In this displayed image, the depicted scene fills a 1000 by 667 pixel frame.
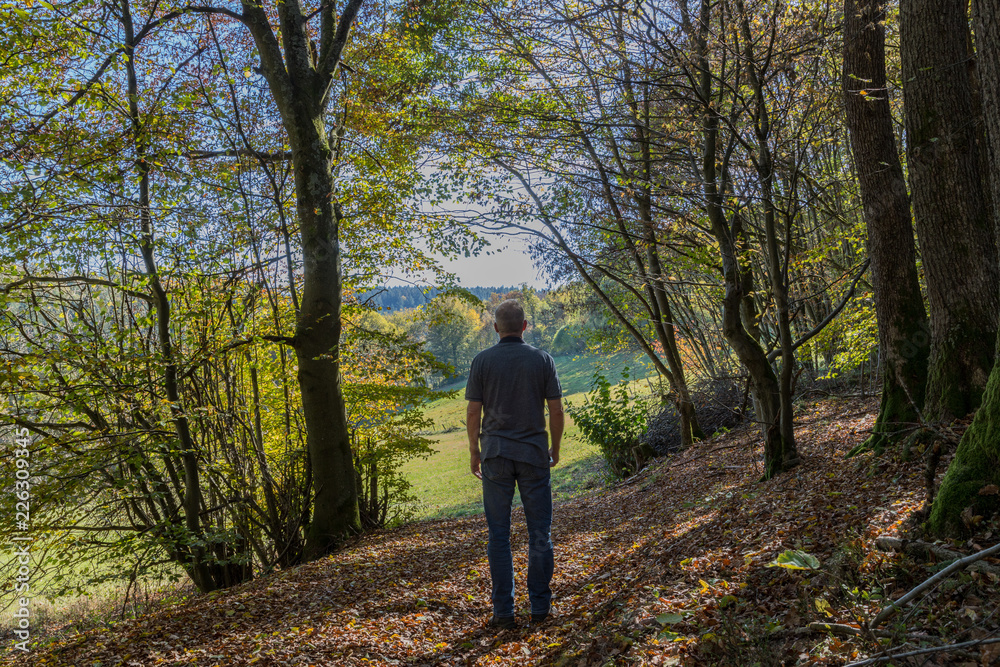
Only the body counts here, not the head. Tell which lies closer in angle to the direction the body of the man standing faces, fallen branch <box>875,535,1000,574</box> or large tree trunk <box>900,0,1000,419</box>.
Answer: the large tree trunk

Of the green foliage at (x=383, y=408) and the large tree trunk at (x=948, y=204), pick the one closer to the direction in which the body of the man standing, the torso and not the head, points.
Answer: the green foliage

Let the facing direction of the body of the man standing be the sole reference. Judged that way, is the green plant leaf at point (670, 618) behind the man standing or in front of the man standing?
behind

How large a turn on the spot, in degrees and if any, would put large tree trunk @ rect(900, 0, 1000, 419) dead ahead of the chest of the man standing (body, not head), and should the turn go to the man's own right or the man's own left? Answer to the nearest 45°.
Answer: approximately 90° to the man's own right

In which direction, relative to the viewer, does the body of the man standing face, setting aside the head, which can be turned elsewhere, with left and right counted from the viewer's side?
facing away from the viewer

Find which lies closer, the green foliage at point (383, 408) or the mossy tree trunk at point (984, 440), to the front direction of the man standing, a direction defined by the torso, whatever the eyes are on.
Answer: the green foliage

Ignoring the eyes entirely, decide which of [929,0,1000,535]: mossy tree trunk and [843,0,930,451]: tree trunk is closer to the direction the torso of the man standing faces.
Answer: the tree trunk

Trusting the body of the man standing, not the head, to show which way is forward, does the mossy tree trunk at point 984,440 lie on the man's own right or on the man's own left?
on the man's own right

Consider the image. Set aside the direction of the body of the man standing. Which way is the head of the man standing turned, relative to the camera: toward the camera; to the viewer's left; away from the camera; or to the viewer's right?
away from the camera

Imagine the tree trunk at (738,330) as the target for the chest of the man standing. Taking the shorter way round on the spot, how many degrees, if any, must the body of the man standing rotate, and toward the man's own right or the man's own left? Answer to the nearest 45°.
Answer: approximately 45° to the man's own right
